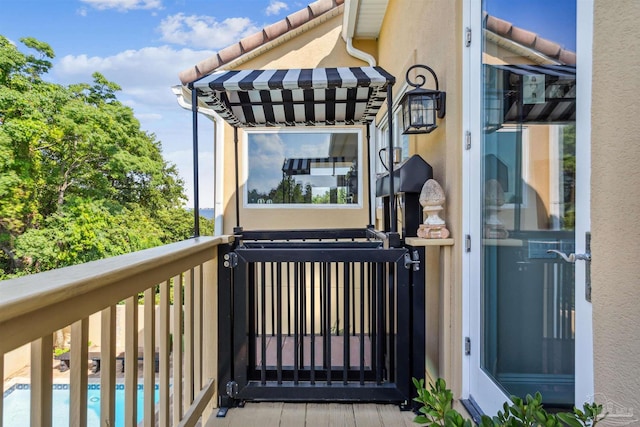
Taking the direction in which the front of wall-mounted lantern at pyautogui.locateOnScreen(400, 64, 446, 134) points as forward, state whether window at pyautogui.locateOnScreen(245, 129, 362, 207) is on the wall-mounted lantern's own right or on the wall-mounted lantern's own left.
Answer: on the wall-mounted lantern's own right

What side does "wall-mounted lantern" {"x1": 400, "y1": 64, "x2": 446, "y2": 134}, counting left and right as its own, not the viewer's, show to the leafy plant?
left

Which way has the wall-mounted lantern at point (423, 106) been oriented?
to the viewer's left

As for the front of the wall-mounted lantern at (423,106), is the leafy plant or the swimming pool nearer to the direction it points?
the swimming pool

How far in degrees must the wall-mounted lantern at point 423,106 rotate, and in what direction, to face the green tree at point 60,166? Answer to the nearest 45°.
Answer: approximately 45° to its right

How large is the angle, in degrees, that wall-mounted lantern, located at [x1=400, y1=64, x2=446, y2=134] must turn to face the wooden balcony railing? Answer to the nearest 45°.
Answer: approximately 45° to its left
